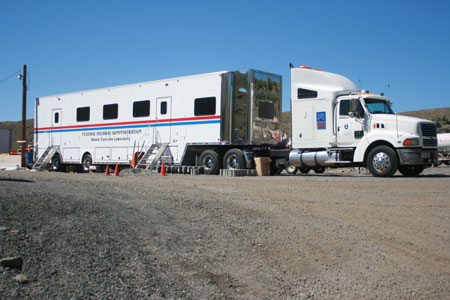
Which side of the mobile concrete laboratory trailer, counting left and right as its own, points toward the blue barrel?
back

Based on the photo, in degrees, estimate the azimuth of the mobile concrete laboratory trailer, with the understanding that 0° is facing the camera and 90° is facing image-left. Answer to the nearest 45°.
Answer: approximately 315°

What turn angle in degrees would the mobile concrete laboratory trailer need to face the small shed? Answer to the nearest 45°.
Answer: approximately 180°

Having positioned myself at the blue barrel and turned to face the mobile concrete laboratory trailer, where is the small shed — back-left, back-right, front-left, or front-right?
back-left
